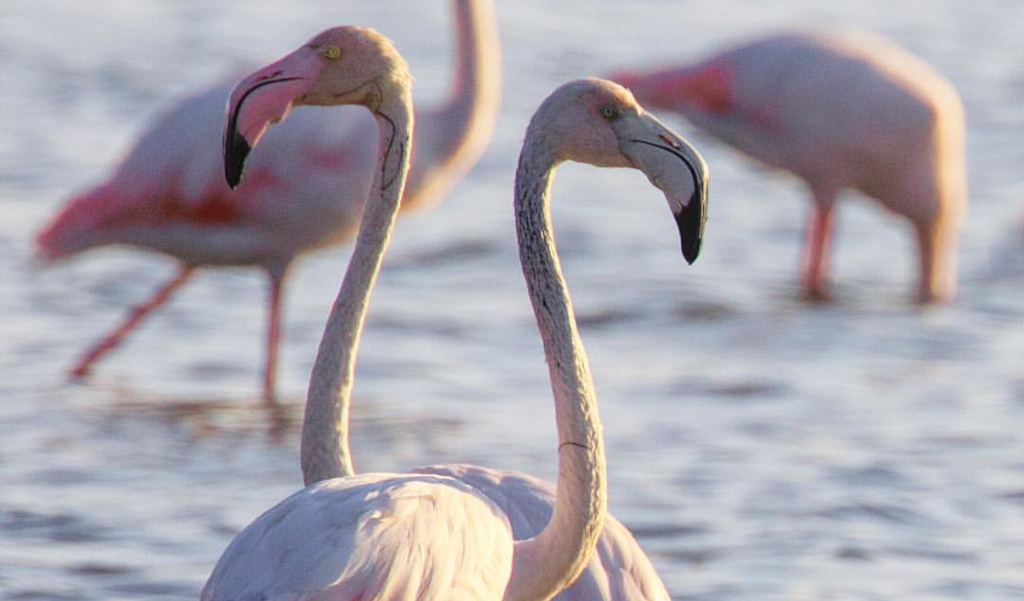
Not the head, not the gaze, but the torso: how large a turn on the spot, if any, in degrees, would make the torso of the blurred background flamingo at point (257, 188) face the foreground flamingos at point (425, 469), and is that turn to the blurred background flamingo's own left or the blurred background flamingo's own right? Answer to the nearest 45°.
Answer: approximately 90° to the blurred background flamingo's own right

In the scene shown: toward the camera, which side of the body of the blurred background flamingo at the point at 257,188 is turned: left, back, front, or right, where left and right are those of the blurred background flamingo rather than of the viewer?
right
